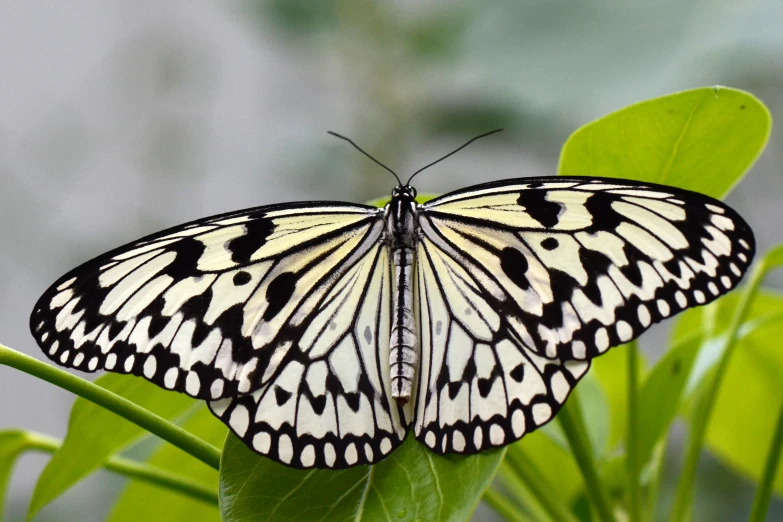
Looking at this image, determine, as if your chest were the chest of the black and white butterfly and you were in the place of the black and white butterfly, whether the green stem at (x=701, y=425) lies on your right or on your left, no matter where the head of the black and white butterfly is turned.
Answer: on your right

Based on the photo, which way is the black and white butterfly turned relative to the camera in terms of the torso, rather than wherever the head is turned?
away from the camera
